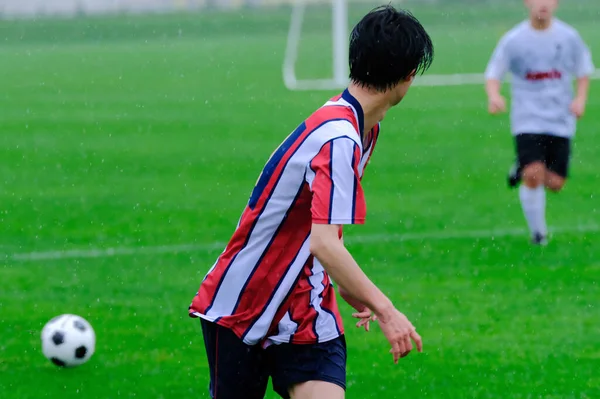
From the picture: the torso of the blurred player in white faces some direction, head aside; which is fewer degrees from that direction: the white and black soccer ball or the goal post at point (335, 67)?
the white and black soccer ball

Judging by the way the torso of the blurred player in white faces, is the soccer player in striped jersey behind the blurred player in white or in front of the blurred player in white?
in front

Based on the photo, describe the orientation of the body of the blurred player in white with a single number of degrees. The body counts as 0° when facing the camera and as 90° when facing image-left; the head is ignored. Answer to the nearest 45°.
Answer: approximately 0°

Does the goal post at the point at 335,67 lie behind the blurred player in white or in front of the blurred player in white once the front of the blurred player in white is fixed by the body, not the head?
behind

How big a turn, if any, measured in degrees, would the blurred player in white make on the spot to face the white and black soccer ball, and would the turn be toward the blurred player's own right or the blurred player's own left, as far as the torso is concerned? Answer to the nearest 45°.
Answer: approximately 45° to the blurred player's own right

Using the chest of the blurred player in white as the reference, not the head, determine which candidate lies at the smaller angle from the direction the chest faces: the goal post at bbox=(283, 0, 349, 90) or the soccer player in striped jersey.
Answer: the soccer player in striped jersey

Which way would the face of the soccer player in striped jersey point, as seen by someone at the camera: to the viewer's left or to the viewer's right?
to the viewer's right
